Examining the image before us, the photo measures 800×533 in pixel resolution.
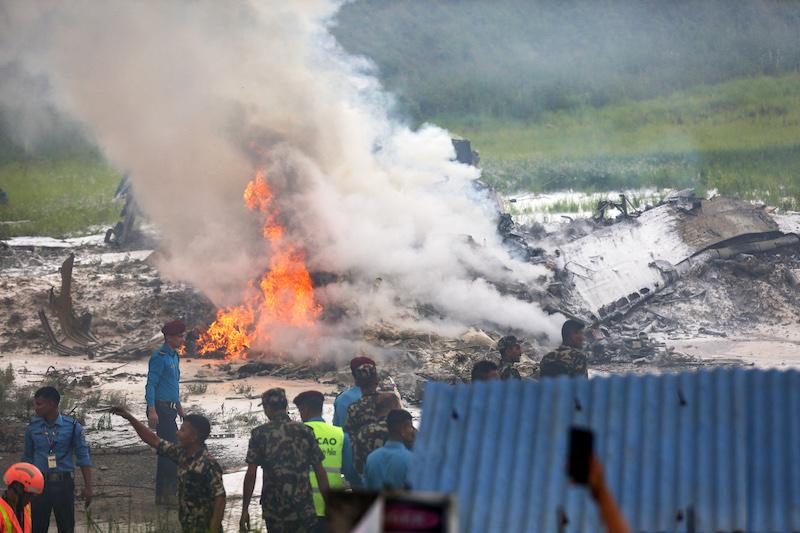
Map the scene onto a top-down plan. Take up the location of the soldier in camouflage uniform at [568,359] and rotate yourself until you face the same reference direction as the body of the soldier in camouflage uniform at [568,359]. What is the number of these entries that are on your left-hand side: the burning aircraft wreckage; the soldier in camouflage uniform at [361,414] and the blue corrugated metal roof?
1

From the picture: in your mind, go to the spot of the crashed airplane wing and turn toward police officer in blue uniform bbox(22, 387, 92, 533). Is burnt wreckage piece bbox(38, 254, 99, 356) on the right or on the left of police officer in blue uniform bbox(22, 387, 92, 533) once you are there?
right

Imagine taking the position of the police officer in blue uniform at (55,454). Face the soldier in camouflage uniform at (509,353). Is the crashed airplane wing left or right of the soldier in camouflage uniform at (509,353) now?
left
